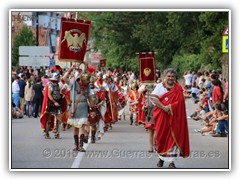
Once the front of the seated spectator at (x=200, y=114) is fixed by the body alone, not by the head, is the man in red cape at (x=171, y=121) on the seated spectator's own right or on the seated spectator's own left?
on the seated spectator's own left

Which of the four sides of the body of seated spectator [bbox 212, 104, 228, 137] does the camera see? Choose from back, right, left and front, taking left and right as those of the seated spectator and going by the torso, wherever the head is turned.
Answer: left

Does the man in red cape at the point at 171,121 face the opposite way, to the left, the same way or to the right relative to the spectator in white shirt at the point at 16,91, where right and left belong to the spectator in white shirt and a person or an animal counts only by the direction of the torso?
to the right

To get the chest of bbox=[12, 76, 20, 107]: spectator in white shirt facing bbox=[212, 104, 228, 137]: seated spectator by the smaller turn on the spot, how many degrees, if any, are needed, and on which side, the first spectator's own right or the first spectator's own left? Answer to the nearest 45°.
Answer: approximately 45° to the first spectator's own right

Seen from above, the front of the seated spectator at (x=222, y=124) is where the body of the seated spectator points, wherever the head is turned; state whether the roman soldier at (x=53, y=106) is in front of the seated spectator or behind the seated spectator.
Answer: in front

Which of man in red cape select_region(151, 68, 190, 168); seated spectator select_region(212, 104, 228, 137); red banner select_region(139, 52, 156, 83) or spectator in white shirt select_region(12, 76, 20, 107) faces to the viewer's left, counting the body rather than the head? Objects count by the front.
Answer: the seated spectator

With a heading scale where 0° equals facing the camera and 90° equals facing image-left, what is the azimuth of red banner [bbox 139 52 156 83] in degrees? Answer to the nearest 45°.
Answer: approximately 0°

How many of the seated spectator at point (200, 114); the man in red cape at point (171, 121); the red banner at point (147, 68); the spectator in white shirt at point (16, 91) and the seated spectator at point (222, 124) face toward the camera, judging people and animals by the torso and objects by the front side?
2

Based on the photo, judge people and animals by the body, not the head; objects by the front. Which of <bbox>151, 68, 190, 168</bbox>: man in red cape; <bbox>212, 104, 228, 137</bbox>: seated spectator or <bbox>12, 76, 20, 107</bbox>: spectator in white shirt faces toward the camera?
the man in red cape

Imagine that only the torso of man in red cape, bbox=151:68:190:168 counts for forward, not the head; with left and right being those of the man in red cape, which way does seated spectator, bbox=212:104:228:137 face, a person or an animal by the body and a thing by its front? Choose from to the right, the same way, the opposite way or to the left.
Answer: to the right

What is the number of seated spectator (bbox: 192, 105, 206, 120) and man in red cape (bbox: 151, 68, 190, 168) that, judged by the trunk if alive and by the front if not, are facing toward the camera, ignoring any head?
1

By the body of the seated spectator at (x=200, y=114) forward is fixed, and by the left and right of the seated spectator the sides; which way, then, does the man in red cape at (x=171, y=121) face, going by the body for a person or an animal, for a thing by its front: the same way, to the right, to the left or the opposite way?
to the left

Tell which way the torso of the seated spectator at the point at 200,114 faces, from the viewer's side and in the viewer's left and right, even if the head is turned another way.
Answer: facing to the left of the viewer

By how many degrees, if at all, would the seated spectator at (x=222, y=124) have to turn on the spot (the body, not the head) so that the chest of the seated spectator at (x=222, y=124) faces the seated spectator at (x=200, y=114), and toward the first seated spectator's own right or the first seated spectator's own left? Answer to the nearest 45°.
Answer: approximately 90° to the first seated spectator's own right

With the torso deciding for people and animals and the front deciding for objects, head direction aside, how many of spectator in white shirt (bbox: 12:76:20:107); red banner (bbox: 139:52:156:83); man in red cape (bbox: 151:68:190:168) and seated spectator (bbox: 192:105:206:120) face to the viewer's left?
1

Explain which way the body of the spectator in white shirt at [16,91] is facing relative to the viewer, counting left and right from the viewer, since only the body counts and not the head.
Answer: facing to the right of the viewer

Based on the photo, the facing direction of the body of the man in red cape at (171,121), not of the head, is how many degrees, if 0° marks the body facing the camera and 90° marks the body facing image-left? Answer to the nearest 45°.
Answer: approximately 0°

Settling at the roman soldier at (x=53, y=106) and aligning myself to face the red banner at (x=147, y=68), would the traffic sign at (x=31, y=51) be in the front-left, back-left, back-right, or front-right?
back-left

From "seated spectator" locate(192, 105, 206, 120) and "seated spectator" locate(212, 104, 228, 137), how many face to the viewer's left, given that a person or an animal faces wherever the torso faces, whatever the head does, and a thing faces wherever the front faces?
2
